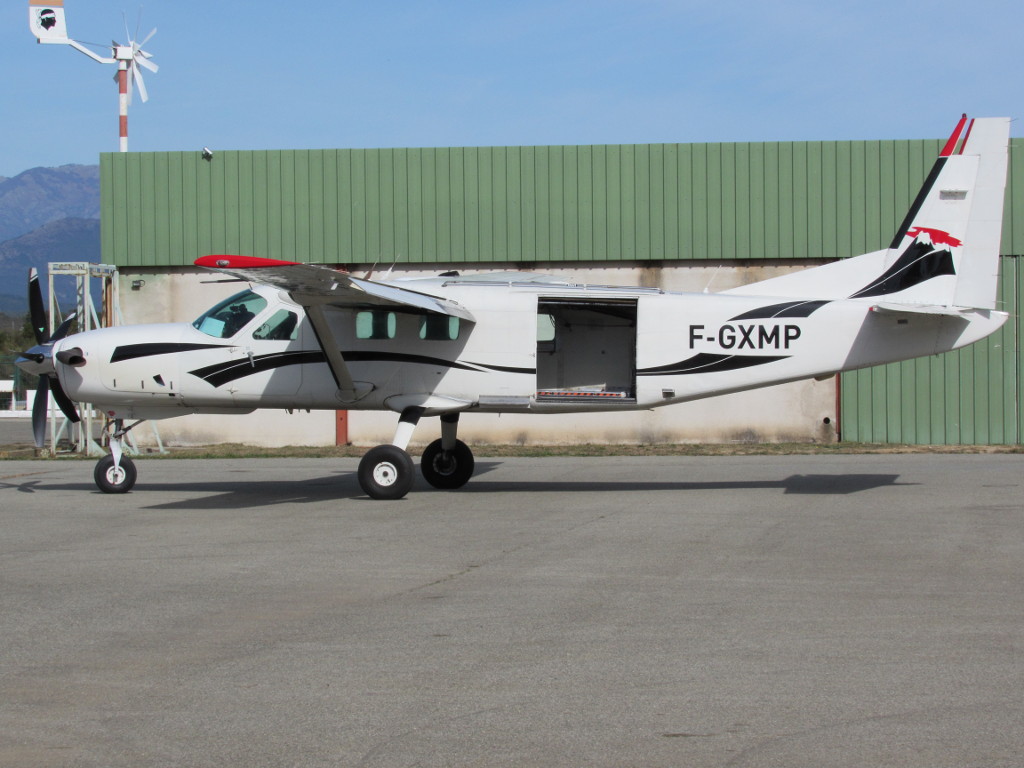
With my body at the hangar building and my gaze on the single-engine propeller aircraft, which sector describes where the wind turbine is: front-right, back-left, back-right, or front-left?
back-right

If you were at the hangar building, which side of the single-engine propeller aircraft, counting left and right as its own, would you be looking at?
right

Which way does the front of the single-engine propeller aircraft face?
to the viewer's left

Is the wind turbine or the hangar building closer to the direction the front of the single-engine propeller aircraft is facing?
the wind turbine

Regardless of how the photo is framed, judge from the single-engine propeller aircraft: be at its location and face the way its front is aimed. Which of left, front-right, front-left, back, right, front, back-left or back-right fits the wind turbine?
front-right
